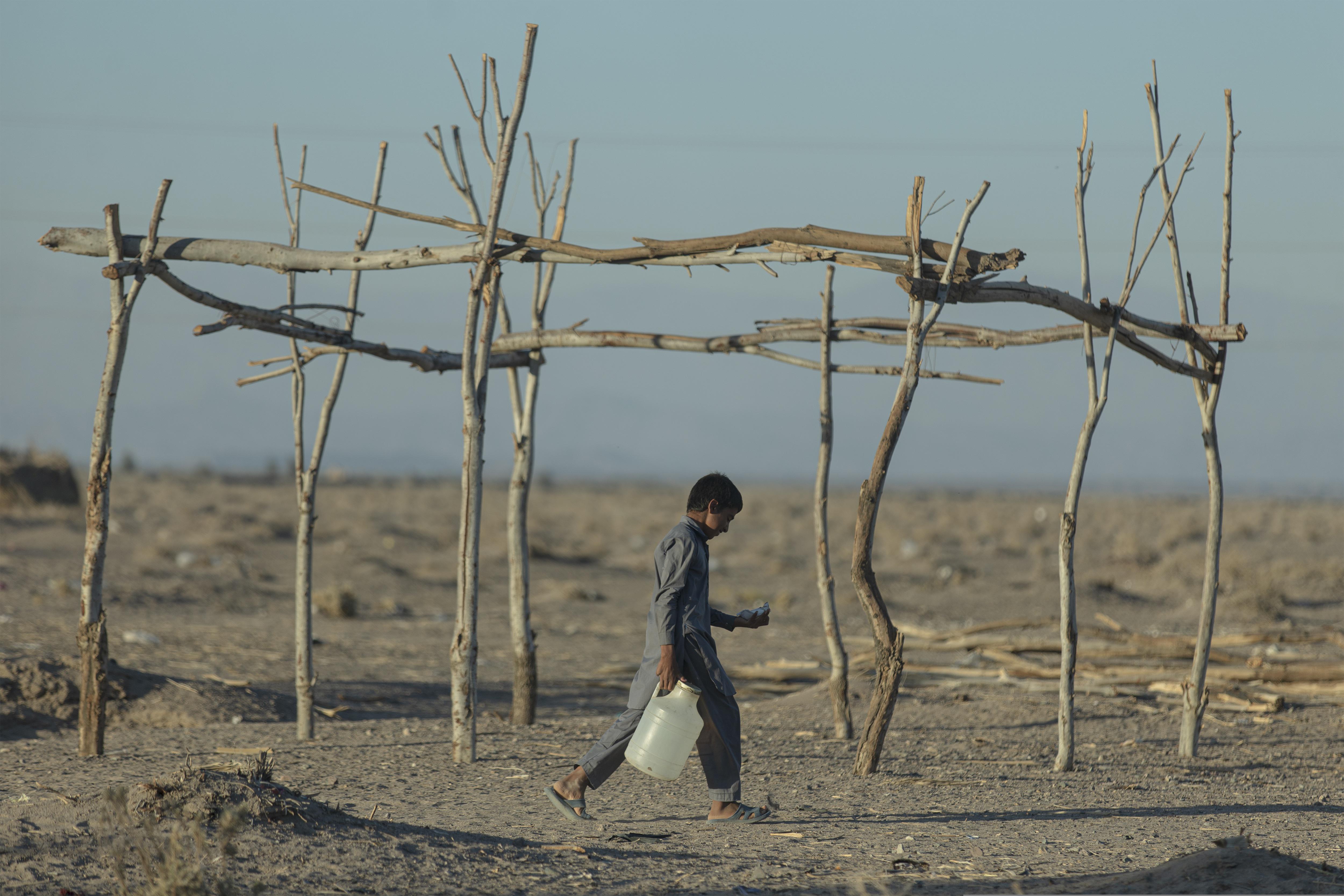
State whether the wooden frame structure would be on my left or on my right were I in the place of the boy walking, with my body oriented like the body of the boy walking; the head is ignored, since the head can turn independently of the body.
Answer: on my left

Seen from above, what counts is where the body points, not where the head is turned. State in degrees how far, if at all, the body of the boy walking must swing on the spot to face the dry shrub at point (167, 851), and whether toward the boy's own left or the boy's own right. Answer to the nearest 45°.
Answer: approximately 135° to the boy's own right

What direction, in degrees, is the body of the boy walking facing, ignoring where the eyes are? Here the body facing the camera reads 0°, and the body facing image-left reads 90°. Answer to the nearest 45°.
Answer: approximately 270°

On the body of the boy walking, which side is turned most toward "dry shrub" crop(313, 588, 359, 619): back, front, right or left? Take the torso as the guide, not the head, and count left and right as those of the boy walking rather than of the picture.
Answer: left

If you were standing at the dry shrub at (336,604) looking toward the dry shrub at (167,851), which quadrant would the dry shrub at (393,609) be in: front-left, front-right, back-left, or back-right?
back-left

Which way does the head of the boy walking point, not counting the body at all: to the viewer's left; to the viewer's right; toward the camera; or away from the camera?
to the viewer's right
